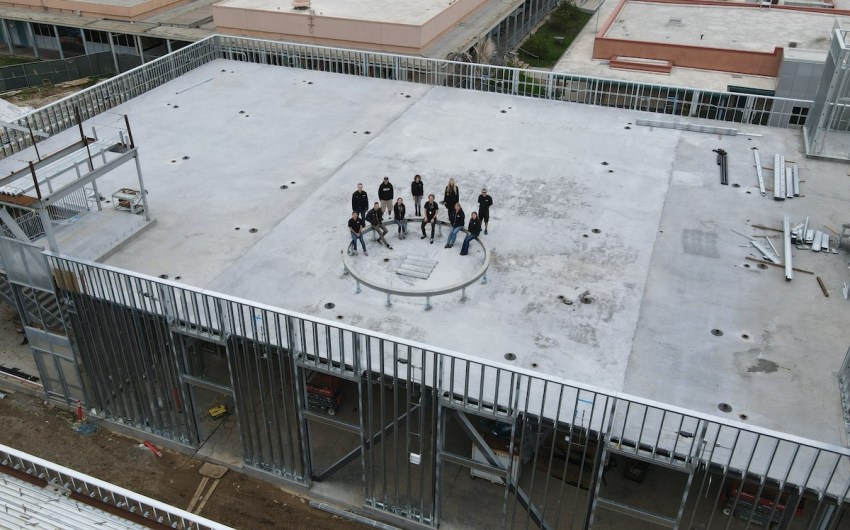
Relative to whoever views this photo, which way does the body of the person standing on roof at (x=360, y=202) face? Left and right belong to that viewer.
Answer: facing the viewer

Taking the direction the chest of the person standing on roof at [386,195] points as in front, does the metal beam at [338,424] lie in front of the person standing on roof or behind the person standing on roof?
in front

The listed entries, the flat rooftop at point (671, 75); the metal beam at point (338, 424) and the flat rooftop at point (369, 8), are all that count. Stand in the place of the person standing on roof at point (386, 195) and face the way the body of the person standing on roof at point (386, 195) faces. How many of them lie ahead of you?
1

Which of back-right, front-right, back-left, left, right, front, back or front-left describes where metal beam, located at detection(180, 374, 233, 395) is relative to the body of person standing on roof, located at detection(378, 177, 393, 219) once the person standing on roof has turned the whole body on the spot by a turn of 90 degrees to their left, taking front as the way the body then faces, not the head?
back-right

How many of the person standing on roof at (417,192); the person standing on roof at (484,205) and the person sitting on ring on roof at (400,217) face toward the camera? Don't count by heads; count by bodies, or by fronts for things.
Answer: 3

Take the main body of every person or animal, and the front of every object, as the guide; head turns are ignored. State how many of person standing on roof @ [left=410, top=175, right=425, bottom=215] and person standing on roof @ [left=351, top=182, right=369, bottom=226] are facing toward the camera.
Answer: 2

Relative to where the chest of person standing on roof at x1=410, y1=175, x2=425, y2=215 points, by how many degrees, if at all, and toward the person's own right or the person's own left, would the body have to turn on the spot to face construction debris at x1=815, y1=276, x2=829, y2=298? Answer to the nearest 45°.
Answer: approximately 90° to the person's own left

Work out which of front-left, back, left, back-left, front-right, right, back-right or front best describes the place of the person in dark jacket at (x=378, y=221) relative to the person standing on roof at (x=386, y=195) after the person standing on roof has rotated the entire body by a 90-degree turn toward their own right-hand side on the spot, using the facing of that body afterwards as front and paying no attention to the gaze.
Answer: left

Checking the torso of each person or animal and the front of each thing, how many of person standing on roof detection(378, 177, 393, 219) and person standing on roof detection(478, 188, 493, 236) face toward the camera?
2

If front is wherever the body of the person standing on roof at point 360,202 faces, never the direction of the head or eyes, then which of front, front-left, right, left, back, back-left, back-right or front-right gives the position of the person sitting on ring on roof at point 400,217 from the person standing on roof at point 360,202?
left

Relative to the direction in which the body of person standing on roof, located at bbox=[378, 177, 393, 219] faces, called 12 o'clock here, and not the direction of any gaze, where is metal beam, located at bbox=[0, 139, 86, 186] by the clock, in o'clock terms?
The metal beam is roughly at 3 o'clock from the person standing on roof.

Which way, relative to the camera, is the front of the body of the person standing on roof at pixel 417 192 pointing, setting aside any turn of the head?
toward the camera

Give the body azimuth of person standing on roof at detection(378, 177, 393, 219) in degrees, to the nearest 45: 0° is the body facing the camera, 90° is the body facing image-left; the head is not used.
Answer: approximately 0°

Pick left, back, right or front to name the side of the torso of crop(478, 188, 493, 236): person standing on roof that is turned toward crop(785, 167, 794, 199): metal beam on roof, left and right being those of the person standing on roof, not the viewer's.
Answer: left

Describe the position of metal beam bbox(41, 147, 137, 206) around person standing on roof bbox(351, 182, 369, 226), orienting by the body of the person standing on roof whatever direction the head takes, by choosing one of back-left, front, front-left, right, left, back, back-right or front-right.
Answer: right
